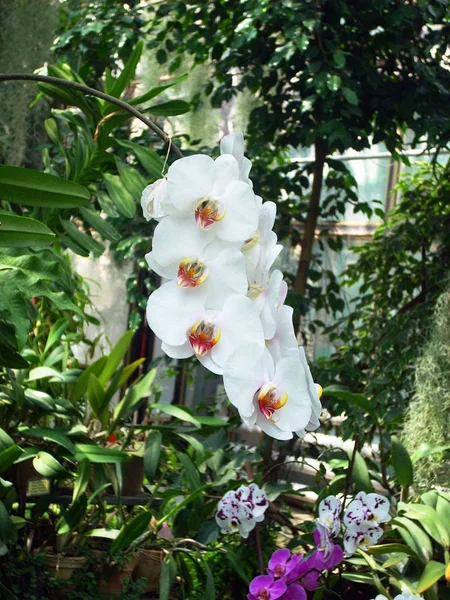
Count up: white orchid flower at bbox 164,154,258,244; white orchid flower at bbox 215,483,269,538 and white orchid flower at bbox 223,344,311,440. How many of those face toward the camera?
3

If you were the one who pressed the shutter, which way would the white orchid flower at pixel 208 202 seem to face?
facing the viewer

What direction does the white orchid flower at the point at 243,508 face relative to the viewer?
toward the camera

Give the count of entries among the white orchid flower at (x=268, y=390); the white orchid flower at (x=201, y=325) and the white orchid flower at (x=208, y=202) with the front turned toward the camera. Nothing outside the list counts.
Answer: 3

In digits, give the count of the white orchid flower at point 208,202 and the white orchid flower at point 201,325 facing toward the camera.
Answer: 2

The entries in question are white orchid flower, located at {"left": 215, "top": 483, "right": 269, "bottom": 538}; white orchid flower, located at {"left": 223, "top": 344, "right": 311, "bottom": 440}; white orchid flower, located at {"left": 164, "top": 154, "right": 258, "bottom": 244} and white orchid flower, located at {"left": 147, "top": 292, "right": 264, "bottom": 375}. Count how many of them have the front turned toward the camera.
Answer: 4

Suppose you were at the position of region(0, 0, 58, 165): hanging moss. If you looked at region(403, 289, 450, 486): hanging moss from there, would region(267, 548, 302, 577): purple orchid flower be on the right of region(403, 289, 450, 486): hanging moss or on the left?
right

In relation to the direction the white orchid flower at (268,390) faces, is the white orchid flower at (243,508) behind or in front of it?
behind

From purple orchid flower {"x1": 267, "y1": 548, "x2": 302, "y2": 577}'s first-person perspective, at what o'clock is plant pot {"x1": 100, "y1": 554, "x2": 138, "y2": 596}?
The plant pot is roughly at 3 o'clock from the purple orchid flower.
